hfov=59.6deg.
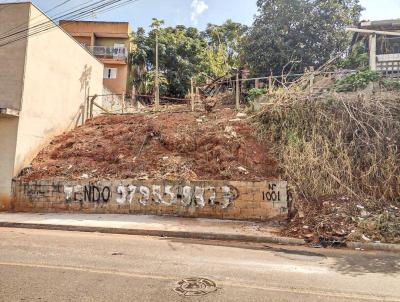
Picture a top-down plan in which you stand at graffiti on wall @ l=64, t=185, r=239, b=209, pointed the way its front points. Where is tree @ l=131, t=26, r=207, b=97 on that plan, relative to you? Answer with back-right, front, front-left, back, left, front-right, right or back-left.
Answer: back

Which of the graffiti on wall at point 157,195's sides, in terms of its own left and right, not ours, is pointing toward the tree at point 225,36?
back

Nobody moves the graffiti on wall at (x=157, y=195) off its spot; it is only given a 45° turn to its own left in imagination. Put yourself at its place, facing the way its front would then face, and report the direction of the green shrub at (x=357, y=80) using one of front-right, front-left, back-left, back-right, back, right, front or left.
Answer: front-left

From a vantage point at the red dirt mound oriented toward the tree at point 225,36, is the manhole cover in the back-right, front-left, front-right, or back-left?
back-right

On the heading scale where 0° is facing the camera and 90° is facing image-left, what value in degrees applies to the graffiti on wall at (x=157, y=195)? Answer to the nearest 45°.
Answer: approximately 0°

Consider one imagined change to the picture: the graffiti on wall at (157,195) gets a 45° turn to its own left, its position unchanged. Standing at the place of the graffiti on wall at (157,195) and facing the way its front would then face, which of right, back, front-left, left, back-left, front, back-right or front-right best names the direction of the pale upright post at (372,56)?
front-left

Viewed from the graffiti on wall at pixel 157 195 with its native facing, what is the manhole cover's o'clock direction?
The manhole cover is roughly at 12 o'clock from the graffiti on wall.

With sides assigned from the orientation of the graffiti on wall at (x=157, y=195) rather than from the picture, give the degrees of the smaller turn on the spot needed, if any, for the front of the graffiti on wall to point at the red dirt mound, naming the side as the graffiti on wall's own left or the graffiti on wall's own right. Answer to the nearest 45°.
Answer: approximately 180°

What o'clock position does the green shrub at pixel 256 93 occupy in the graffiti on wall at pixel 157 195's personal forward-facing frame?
The green shrub is roughly at 8 o'clock from the graffiti on wall.
